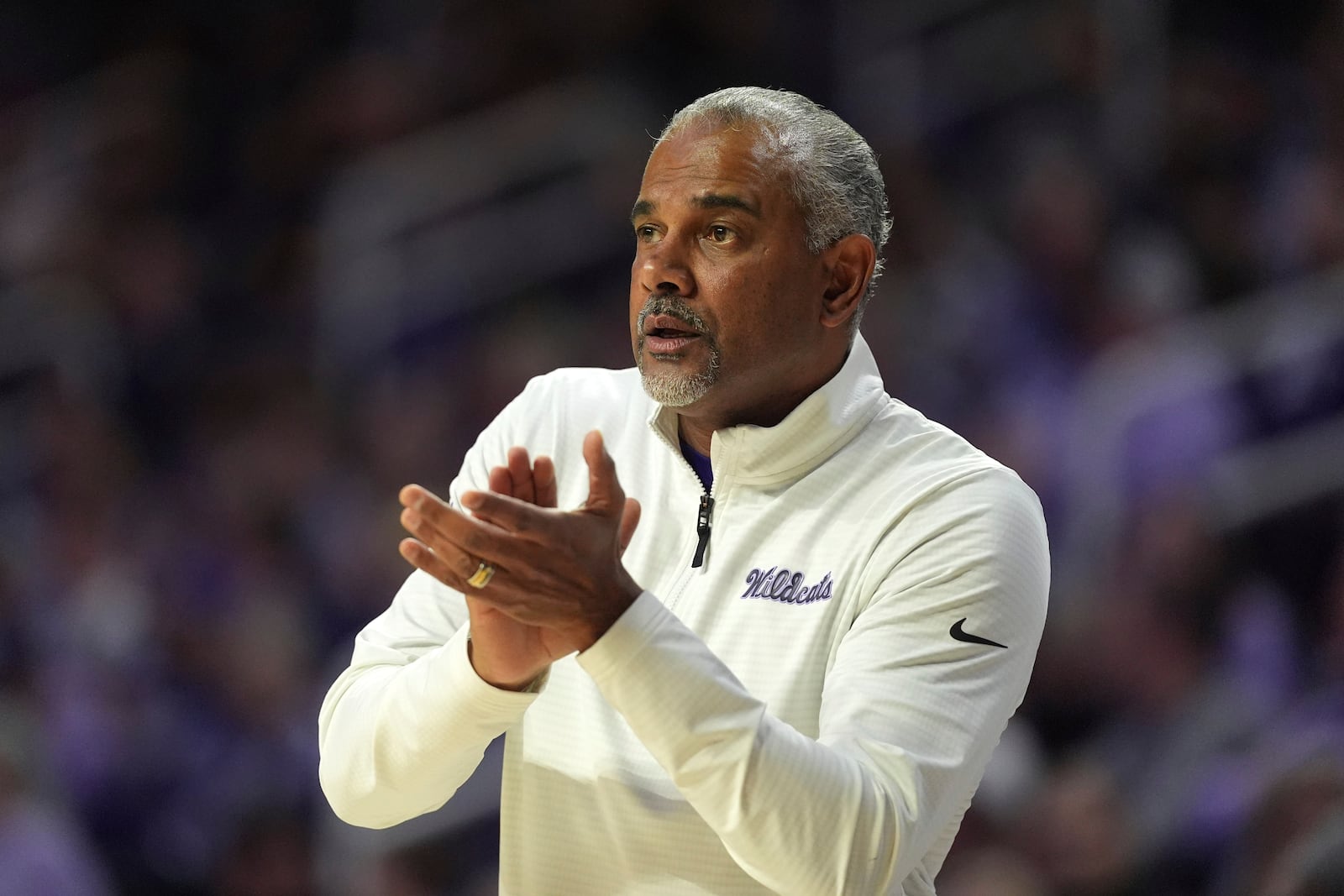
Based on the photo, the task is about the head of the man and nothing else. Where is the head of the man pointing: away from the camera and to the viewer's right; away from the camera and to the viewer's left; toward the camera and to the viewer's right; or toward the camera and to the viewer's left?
toward the camera and to the viewer's left

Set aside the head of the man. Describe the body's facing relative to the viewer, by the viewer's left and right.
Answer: facing the viewer and to the left of the viewer
